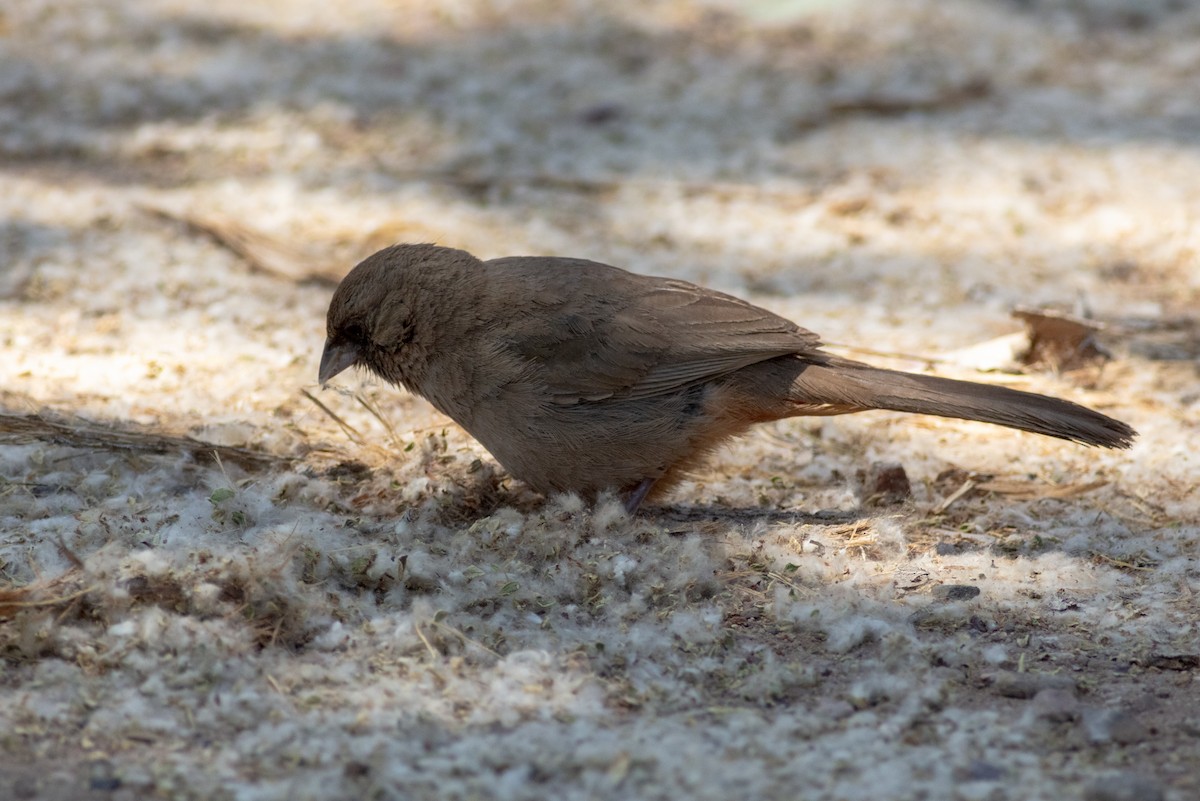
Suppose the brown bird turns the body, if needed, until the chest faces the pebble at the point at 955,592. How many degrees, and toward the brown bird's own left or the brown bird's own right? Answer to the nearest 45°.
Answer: approximately 135° to the brown bird's own left

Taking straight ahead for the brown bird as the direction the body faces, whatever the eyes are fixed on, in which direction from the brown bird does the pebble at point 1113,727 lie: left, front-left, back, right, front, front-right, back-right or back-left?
back-left

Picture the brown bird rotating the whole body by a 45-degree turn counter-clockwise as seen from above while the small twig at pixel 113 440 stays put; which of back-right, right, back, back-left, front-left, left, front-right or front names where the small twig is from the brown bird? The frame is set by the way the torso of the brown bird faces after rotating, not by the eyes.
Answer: front-right

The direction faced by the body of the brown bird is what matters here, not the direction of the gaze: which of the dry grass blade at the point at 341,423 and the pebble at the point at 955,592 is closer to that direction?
the dry grass blade

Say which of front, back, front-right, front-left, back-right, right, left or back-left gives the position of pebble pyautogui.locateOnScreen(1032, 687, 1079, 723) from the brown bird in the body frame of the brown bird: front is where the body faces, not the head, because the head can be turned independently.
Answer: back-left

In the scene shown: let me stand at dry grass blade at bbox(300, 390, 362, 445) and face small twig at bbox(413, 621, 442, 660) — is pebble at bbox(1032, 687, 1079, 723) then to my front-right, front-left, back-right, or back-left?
front-left

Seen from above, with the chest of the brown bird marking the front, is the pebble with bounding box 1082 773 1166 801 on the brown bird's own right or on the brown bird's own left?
on the brown bird's own left

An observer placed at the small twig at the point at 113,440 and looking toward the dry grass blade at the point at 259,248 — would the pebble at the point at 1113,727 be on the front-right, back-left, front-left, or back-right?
back-right

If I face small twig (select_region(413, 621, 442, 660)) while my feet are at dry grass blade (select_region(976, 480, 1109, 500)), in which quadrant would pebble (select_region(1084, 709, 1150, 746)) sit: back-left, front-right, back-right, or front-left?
front-left

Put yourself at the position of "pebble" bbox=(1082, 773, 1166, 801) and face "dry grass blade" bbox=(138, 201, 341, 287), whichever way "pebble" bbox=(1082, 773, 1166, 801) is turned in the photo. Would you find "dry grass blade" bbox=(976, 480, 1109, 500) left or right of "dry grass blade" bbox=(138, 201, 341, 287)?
right

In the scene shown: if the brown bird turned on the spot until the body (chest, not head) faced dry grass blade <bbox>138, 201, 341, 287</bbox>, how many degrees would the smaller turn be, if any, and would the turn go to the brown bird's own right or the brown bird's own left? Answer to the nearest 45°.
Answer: approximately 45° to the brown bird's own right

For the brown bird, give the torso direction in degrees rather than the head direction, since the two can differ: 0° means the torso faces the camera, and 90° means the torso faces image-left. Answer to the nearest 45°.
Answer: approximately 90°

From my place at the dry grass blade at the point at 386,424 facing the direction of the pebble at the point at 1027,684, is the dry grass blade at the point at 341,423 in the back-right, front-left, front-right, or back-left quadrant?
back-right

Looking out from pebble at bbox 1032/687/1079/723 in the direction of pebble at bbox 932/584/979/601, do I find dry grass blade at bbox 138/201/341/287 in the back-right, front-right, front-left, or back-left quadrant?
front-left

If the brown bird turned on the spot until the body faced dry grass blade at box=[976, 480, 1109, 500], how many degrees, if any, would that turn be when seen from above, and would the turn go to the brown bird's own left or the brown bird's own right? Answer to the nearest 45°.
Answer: approximately 180°

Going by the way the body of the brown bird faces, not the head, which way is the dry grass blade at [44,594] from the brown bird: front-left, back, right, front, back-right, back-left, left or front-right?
front-left
